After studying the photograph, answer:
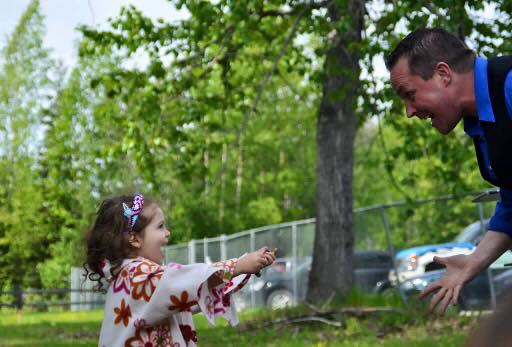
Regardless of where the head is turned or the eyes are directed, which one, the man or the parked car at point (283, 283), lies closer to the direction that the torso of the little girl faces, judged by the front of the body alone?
the man

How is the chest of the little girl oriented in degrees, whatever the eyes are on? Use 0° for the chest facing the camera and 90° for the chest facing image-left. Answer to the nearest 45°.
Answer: approximately 270°

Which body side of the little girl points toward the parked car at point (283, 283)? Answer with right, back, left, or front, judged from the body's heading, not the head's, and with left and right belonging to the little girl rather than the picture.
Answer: left

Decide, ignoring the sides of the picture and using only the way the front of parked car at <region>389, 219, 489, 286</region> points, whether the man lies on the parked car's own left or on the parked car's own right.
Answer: on the parked car's own left

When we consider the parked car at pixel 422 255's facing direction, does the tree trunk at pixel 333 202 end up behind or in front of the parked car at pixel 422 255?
in front

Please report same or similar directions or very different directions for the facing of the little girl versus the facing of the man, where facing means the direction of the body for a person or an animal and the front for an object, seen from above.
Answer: very different directions

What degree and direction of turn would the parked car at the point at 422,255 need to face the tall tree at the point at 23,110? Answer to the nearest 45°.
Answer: approximately 90° to its right

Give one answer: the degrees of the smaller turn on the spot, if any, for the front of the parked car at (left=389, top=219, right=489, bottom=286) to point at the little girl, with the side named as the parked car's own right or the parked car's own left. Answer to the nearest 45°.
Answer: approximately 45° to the parked car's own left

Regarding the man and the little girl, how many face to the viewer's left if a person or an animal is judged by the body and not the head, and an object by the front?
1

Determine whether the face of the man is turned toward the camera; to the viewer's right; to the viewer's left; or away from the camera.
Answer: to the viewer's left

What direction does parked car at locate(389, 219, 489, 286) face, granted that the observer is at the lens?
facing the viewer and to the left of the viewer

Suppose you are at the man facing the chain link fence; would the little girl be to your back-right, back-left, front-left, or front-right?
front-left

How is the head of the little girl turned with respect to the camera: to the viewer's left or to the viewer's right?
to the viewer's right

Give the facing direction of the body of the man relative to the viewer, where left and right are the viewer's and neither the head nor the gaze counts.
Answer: facing to the left of the viewer
